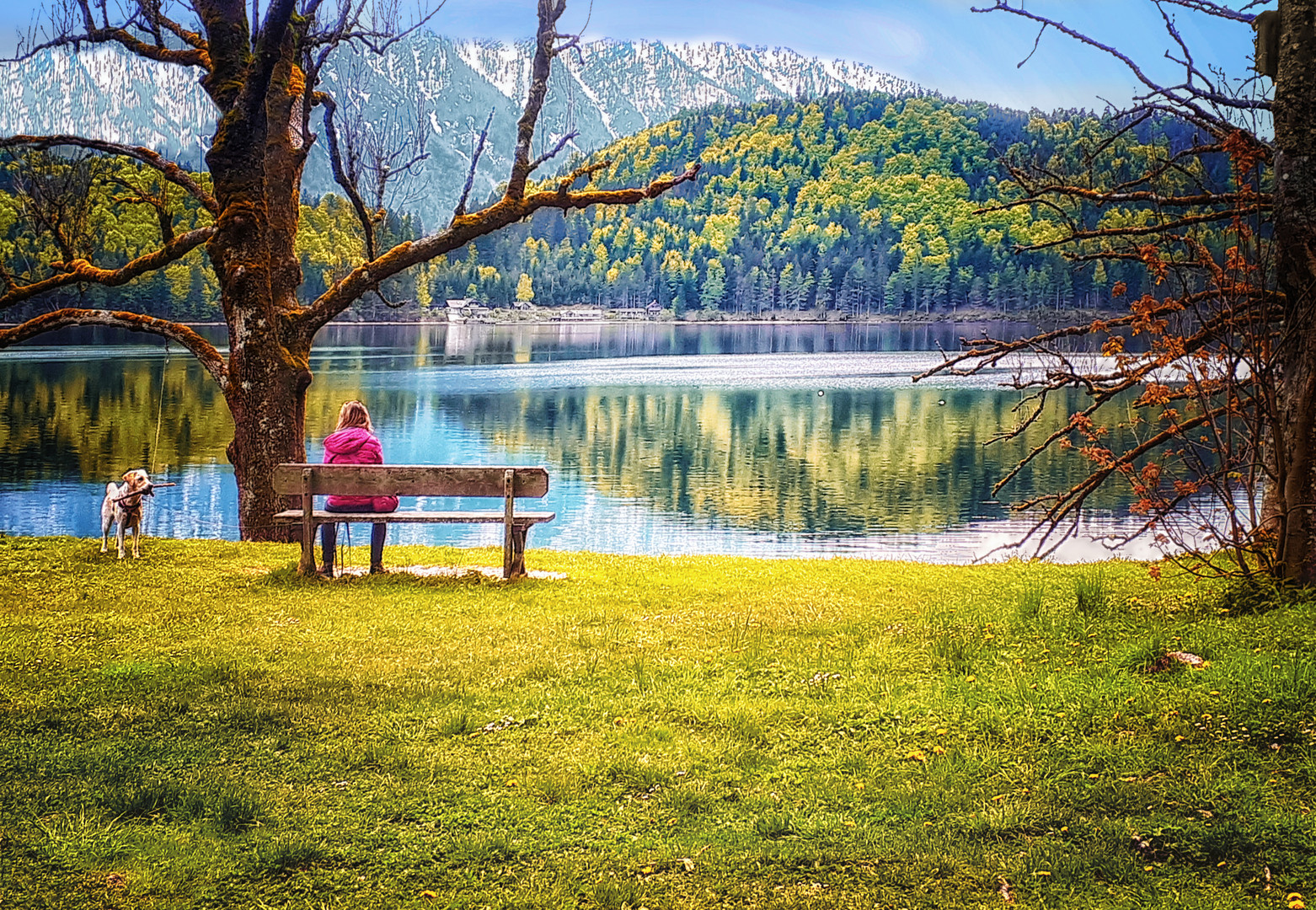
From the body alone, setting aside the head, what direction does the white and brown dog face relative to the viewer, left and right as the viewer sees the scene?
facing the viewer and to the right of the viewer

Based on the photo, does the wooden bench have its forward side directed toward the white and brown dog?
no

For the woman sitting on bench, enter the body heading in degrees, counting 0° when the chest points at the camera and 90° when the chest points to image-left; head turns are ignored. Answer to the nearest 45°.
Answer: approximately 180°

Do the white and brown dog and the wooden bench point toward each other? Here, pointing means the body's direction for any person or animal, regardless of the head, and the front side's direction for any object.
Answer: no

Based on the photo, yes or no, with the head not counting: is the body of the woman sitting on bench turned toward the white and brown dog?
no

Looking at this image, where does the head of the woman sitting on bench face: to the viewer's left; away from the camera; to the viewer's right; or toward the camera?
away from the camera

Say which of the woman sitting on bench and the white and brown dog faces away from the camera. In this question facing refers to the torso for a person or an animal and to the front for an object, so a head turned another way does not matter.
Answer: the woman sitting on bench

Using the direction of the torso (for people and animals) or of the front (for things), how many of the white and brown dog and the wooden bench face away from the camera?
1

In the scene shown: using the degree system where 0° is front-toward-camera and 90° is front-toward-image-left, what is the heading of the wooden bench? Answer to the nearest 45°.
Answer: approximately 180°

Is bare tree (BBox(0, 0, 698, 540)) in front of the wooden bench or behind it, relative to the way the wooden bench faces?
in front

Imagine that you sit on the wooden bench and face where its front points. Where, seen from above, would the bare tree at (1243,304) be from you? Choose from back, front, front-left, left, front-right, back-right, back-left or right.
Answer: back-right

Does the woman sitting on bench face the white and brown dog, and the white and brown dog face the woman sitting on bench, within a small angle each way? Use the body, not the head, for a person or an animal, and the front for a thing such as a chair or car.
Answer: no
